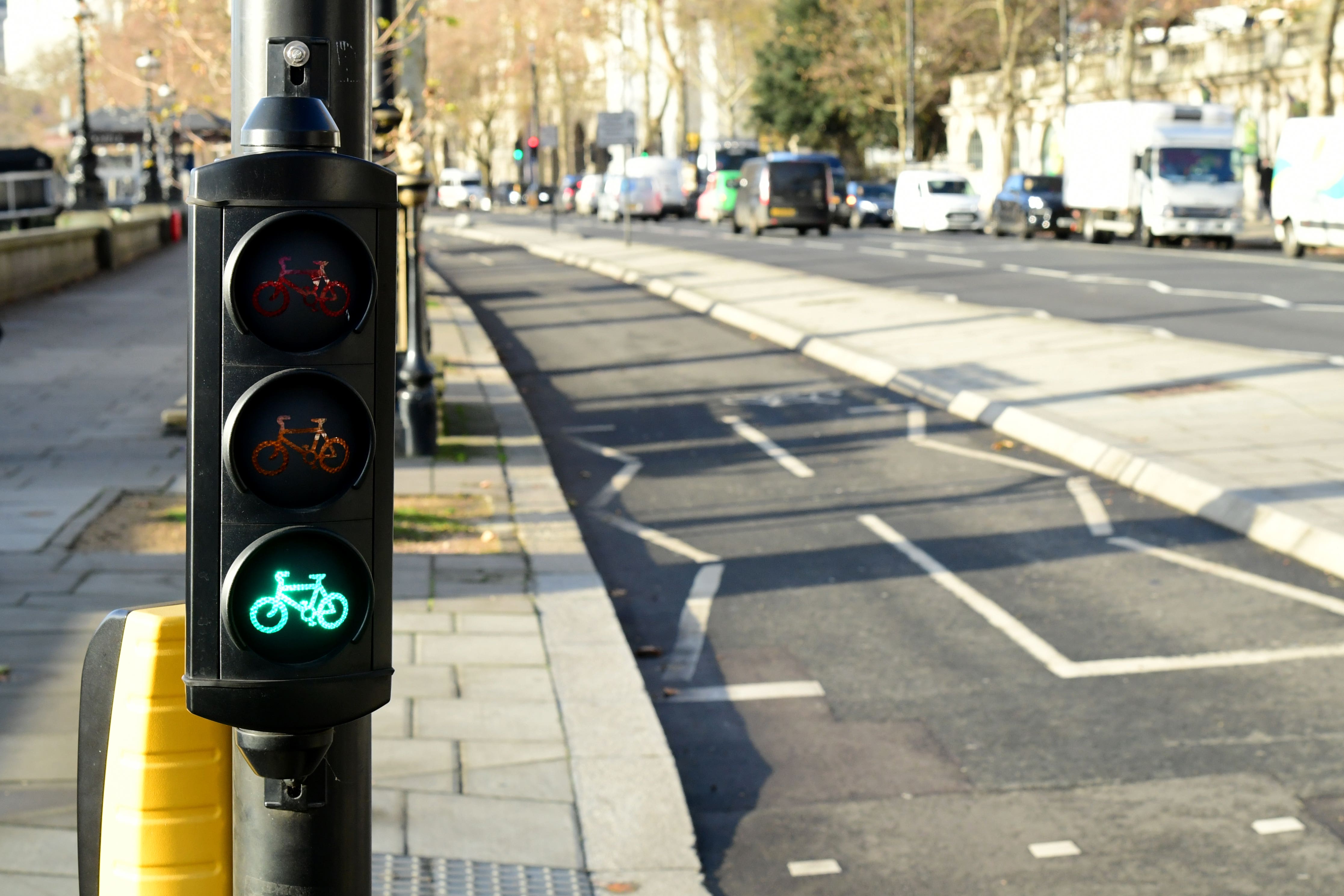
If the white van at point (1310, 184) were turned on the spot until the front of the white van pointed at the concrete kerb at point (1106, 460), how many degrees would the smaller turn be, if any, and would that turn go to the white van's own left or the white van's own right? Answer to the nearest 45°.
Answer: approximately 45° to the white van's own right

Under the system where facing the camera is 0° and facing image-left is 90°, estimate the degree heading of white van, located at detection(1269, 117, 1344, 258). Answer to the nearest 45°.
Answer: approximately 315°

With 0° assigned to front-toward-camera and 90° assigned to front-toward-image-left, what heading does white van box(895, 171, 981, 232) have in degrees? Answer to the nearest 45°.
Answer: approximately 315°

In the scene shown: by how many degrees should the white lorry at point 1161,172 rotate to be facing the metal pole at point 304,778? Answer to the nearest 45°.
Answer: approximately 45° to its right

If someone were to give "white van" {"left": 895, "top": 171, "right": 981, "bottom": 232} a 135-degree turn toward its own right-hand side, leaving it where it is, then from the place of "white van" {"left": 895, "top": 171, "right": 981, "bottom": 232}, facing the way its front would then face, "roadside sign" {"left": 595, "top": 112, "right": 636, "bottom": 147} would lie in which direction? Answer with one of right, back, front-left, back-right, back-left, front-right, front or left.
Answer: front-left

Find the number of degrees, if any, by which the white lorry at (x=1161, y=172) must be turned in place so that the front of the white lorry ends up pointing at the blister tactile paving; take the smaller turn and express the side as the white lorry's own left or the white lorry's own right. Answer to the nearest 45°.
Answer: approximately 45° to the white lorry's own right

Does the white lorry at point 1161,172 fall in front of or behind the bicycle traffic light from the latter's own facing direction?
behind

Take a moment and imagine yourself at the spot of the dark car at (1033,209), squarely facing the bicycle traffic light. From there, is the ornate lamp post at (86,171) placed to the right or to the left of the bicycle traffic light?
right

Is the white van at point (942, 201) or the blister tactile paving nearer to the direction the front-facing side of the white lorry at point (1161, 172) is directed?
the blister tactile paving

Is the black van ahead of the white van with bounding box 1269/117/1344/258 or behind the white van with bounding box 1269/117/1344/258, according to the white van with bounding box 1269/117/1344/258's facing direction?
behind

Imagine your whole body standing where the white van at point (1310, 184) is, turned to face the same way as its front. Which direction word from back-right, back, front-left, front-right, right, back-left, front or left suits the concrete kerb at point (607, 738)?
front-right
